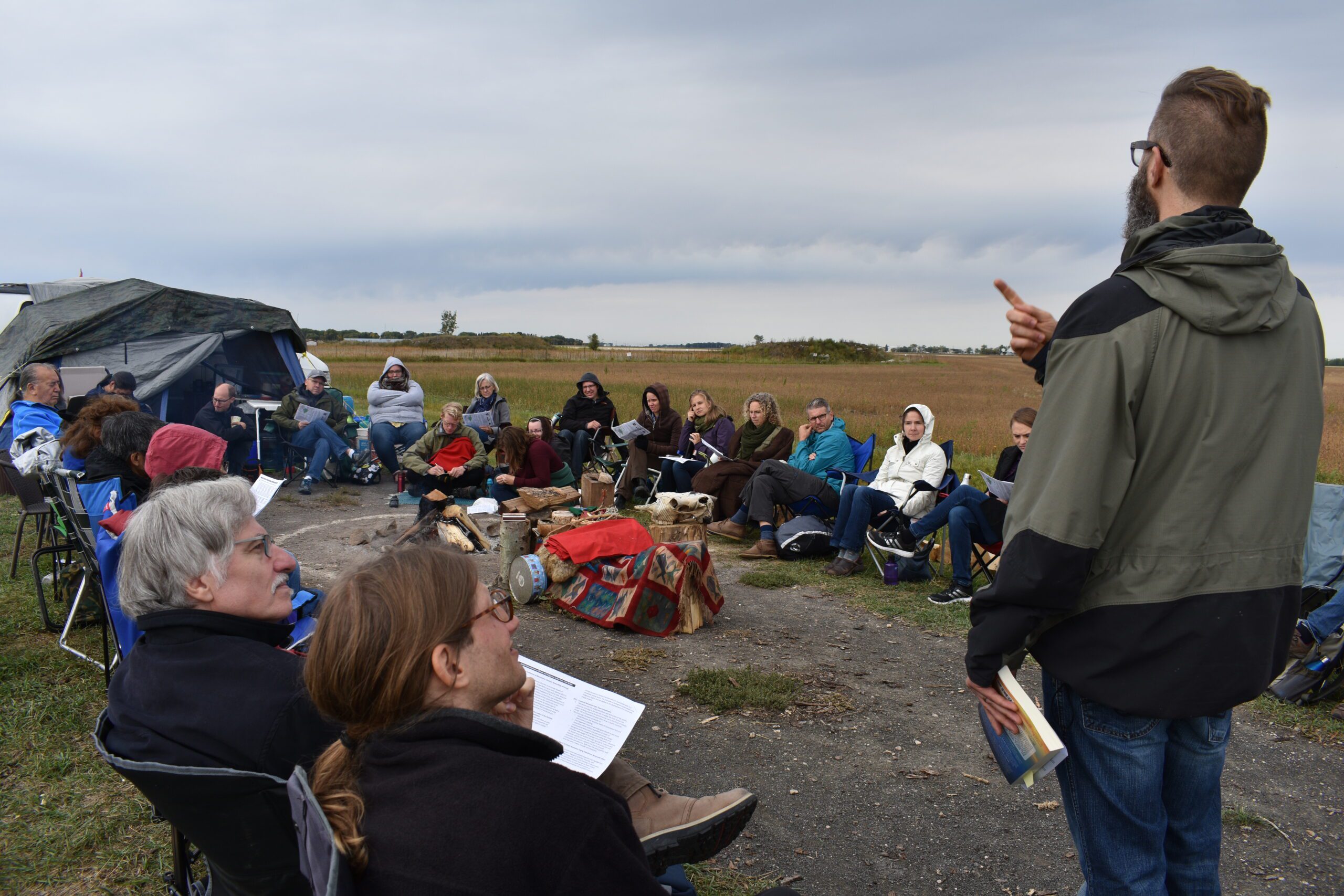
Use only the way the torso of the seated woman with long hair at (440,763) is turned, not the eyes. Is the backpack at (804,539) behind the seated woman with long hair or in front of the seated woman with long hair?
in front

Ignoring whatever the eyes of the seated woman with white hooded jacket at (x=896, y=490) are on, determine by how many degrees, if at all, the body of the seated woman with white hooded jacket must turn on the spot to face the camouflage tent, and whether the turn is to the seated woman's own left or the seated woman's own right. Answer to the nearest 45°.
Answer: approximately 45° to the seated woman's own right

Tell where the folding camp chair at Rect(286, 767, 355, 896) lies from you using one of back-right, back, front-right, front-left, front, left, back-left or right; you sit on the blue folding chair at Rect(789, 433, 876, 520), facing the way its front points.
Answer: front-left

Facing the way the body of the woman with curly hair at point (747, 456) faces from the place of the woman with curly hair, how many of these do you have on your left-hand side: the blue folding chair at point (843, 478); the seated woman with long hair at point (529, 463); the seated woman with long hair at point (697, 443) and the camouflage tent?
1

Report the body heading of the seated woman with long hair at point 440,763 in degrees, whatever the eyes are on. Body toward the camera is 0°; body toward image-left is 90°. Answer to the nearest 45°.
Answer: approximately 225°

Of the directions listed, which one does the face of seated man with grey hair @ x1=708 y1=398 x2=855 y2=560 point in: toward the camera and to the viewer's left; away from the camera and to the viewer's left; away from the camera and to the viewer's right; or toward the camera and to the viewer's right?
toward the camera and to the viewer's left

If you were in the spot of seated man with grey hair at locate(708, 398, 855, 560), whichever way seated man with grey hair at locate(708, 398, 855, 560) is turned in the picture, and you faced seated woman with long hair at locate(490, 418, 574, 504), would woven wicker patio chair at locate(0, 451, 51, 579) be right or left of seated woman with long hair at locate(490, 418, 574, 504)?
left

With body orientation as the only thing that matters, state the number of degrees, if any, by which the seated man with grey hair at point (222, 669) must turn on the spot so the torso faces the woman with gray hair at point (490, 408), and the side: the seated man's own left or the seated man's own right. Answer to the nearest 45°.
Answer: approximately 45° to the seated man's own left

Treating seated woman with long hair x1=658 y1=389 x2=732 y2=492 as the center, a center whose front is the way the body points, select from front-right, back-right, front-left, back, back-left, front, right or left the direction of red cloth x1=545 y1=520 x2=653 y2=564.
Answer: front-left

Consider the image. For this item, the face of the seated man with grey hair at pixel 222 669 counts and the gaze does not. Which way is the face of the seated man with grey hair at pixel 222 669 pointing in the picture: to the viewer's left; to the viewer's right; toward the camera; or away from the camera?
to the viewer's right

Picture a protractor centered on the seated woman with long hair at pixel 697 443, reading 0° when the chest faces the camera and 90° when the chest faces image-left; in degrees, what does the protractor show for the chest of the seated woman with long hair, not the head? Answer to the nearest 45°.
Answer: approximately 45°

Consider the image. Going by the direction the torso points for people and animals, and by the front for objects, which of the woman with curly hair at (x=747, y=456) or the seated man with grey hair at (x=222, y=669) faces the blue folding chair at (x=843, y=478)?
the seated man with grey hair

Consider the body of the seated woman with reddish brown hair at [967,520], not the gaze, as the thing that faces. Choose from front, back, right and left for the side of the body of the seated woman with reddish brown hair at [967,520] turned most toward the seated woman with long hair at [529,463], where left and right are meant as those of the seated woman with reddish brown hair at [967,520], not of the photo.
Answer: front

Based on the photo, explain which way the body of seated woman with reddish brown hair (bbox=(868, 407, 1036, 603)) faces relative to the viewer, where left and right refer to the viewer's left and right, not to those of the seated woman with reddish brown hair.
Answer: facing to the left of the viewer
